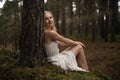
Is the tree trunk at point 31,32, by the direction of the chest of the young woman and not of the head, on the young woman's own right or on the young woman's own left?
on the young woman's own right

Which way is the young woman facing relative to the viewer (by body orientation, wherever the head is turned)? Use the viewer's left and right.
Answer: facing to the right of the viewer
